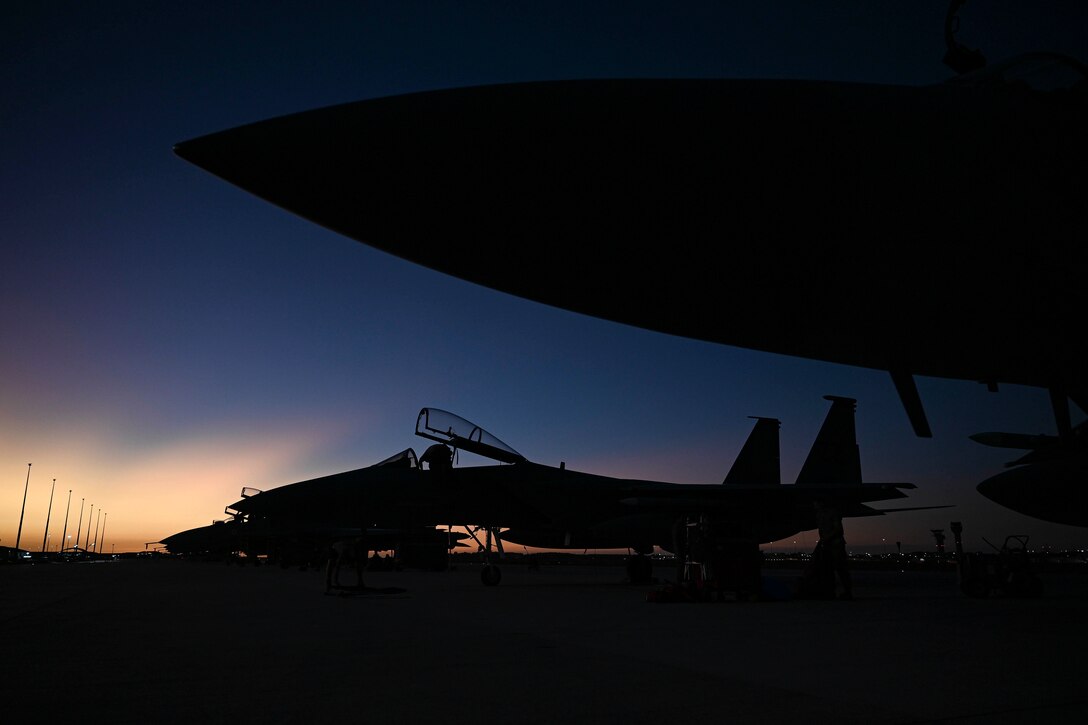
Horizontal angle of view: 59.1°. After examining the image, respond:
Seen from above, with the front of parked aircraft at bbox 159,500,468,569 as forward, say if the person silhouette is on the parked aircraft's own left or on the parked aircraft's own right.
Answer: on the parked aircraft's own left

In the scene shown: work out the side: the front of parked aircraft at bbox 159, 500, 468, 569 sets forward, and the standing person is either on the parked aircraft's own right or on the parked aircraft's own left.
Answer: on the parked aircraft's own left

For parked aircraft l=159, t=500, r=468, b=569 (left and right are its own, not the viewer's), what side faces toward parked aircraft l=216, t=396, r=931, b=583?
left

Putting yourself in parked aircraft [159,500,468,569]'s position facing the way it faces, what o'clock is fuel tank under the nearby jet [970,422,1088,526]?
fuel tank under the nearby jet [970,422,1088,526] is roughly at 8 o'clock from parked aircraft [159,500,468,569].

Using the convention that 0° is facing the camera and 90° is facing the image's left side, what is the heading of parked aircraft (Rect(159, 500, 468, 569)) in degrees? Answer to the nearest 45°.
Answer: approximately 90°
